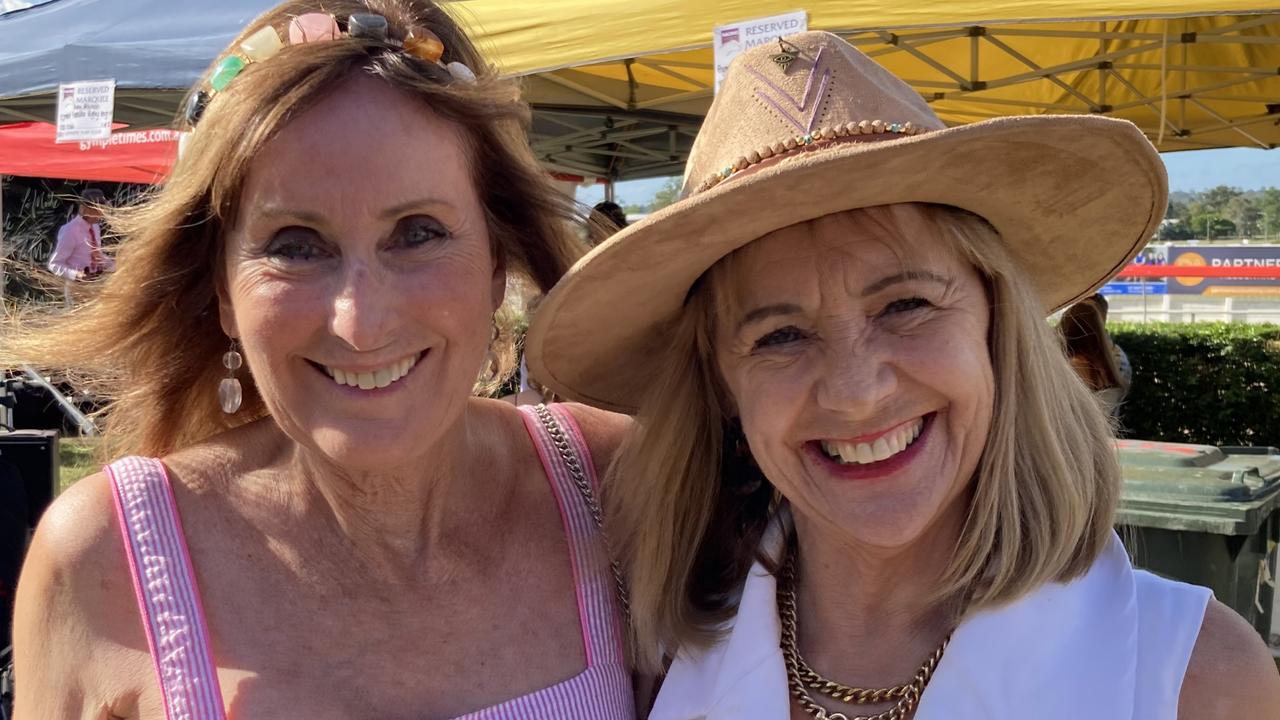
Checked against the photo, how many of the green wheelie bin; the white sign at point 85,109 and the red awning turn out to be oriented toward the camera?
3

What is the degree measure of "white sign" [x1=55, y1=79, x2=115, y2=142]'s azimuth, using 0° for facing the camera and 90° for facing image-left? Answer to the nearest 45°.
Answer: approximately 0°

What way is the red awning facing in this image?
toward the camera

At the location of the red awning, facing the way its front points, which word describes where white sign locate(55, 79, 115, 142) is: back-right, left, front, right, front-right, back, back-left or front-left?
front

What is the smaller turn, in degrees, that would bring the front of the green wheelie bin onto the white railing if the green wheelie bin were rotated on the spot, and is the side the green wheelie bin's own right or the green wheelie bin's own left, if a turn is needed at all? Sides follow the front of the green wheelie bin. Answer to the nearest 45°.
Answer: approximately 180°

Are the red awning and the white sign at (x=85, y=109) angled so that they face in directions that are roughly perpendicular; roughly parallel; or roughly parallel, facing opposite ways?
roughly parallel

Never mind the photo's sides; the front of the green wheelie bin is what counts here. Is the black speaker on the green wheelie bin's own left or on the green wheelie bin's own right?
on the green wheelie bin's own right

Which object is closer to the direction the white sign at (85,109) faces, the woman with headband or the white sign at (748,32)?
the woman with headband

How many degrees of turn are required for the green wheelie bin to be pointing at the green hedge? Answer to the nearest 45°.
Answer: approximately 180°

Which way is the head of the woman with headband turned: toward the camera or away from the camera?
toward the camera

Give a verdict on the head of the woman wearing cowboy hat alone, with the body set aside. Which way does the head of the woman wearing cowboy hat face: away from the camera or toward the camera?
toward the camera

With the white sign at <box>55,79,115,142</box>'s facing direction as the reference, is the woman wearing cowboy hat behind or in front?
in front

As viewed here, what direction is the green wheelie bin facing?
toward the camera
